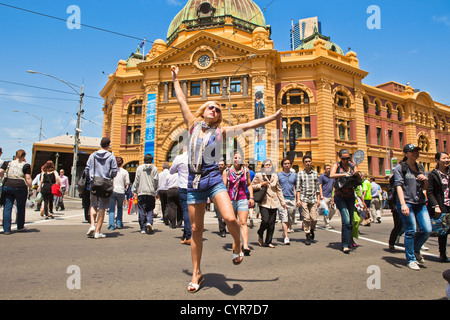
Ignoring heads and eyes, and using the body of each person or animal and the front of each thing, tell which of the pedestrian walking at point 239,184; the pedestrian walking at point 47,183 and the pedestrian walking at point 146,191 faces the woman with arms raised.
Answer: the pedestrian walking at point 239,184

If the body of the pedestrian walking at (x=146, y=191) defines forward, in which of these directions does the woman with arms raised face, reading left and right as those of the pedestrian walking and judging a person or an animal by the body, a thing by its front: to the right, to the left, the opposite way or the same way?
the opposite way

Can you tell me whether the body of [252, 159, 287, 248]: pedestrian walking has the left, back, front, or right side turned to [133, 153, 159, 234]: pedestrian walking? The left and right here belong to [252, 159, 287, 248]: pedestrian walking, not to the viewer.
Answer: right

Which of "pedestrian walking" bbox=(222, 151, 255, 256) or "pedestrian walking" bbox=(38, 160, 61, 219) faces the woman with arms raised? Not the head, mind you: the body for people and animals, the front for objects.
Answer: "pedestrian walking" bbox=(222, 151, 255, 256)

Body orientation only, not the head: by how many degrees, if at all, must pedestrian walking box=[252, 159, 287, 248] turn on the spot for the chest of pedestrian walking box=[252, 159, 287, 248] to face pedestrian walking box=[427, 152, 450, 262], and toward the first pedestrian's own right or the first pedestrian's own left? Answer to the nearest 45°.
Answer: approximately 90° to the first pedestrian's own left

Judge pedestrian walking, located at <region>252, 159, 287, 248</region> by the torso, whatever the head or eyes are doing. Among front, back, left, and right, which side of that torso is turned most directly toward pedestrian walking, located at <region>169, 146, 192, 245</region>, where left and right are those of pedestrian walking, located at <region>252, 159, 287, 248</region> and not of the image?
right

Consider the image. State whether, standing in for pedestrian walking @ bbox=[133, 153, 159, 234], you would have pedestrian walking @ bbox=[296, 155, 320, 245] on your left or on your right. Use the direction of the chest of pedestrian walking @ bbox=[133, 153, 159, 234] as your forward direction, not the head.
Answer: on your right
